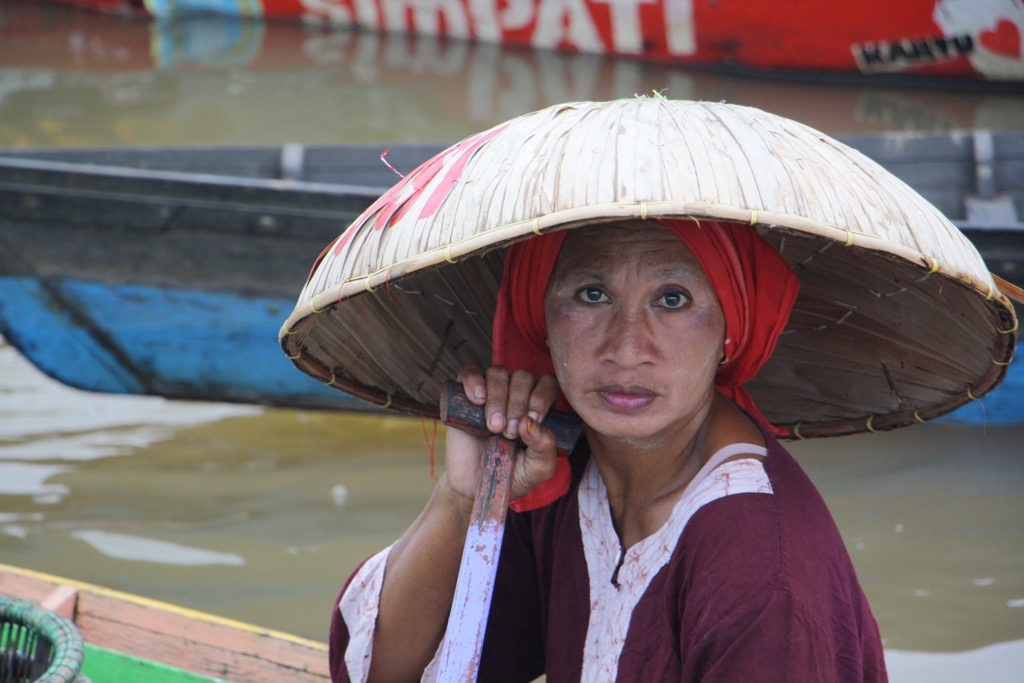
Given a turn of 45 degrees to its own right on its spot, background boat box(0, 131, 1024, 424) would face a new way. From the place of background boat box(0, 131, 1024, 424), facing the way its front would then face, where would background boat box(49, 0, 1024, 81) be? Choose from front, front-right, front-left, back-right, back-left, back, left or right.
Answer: right

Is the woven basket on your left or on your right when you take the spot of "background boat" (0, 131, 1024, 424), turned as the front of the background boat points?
on your left

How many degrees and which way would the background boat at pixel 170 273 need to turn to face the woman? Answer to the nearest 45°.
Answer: approximately 135° to its left

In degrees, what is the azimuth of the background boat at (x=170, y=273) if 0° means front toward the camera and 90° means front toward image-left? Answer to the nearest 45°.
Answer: approximately 90°

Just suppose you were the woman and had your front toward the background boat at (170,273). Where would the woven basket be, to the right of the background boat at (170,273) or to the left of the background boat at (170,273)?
left

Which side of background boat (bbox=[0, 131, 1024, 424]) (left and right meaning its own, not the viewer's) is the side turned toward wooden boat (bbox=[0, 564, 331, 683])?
left
